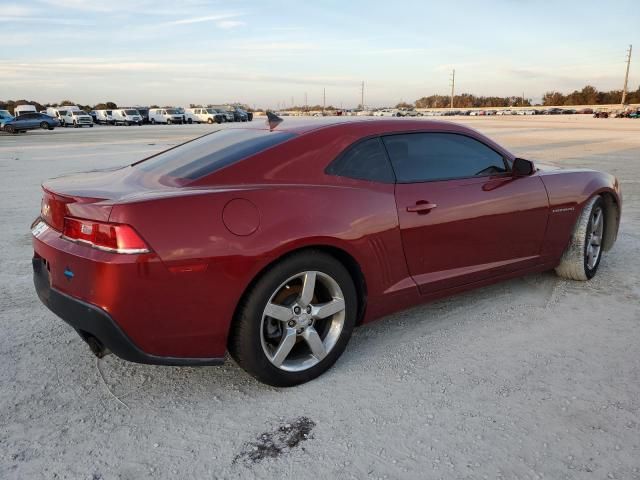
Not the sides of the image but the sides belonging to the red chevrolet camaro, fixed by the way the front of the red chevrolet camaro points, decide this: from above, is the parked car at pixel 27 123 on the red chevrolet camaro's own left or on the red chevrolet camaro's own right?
on the red chevrolet camaro's own left

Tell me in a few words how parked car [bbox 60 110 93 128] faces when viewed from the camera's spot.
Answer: facing the viewer and to the right of the viewer

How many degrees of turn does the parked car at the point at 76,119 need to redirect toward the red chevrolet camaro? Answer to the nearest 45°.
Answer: approximately 45° to its right

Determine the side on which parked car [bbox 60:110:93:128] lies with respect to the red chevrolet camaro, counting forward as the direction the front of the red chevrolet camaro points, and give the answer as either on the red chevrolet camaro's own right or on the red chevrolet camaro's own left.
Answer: on the red chevrolet camaro's own left

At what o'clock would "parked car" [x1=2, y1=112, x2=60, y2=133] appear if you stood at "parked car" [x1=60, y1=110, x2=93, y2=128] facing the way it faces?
"parked car" [x1=2, y1=112, x2=60, y2=133] is roughly at 2 o'clock from "parked car" [x1=60, y1=110, x2=93, y2=128].

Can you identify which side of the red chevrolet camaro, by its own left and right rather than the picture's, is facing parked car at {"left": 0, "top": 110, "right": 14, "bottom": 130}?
left

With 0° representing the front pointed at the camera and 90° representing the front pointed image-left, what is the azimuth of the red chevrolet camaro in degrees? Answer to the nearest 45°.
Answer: approximately 225°

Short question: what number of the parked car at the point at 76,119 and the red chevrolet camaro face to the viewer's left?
0

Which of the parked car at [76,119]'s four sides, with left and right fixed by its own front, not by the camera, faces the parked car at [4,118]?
right
